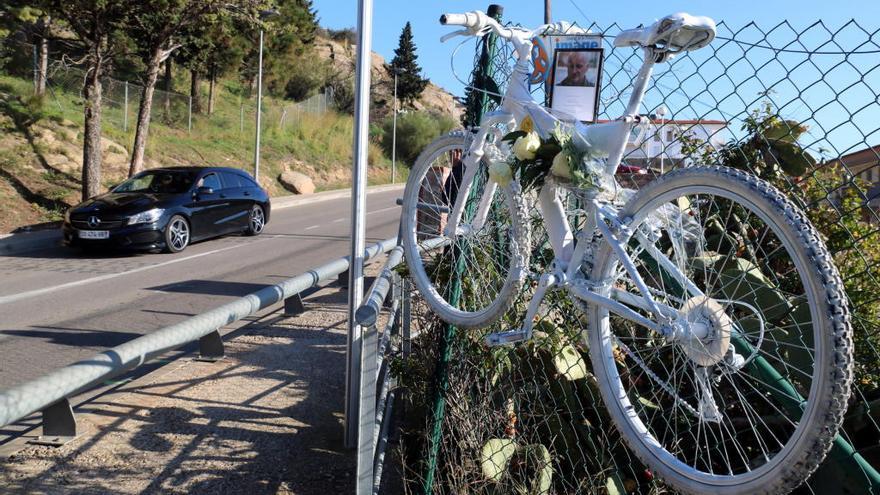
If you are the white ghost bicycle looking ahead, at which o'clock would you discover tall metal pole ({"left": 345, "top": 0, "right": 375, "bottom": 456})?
The tall metal pole is roughly at 12 o'clock from the white ghost bicycle.

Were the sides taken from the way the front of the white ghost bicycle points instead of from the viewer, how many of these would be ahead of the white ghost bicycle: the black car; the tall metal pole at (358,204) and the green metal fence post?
3

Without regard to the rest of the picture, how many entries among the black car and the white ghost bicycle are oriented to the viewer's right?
0

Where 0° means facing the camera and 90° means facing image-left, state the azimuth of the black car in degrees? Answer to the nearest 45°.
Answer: approximately 45°

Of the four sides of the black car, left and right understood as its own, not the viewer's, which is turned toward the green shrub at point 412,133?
back

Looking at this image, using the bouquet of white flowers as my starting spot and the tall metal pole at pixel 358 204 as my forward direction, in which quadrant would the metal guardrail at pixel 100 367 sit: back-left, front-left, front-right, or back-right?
front-left

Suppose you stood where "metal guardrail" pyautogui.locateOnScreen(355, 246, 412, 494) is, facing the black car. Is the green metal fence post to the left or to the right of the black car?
right

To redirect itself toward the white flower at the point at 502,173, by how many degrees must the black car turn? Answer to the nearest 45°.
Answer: approximately 45° to its left

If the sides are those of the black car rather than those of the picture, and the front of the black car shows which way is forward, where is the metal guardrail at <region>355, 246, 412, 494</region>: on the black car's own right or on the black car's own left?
on the black car's own left

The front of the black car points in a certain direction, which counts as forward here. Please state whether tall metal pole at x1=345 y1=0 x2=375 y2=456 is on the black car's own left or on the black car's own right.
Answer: on the black car's own left

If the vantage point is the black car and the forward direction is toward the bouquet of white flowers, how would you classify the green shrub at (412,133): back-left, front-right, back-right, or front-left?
back-left

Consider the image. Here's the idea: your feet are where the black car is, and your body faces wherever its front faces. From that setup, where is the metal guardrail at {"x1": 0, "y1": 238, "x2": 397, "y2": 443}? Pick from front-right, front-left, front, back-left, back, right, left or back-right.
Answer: front-left

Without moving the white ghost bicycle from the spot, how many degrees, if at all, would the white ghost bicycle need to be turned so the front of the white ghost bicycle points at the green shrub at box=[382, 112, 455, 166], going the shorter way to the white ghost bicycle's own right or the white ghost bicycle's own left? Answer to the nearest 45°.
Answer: approximately 45° to the white ghost bicycle's own right
